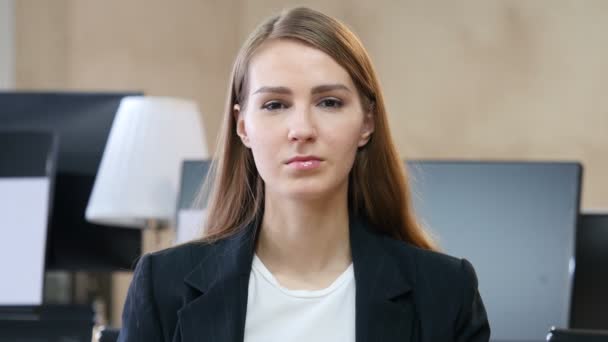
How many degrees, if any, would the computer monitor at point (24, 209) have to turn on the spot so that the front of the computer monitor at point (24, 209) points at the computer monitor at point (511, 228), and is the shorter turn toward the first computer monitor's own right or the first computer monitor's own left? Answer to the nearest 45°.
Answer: approximately 45° to the first computer monitor's own left

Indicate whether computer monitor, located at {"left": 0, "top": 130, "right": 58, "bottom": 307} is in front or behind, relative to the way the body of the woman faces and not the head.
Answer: behind

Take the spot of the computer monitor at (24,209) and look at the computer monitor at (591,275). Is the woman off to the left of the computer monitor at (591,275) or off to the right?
right

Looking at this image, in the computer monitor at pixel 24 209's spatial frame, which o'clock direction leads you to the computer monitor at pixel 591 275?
the computer monitor at pixel 591 275 is roughly at 10 o'clock from the computer monitor at pixel 24 209.

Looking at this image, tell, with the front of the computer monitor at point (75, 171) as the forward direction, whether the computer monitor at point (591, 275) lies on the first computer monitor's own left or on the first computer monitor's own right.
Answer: on the first computer monitor's own left

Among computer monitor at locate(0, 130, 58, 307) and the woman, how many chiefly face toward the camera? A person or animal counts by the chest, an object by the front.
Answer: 2

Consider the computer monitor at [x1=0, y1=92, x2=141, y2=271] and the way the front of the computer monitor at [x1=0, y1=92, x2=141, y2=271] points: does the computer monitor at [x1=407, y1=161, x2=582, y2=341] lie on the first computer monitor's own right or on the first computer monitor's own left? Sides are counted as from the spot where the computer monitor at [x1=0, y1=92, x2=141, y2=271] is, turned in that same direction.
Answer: on the first computer monitor's own left

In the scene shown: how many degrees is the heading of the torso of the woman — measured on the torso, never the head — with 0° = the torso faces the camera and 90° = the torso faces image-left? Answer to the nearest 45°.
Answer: approximately 0°

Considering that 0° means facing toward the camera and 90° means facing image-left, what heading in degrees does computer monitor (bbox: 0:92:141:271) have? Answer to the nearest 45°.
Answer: approximately 0°

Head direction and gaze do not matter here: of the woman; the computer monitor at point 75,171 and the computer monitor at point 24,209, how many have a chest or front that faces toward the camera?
3
